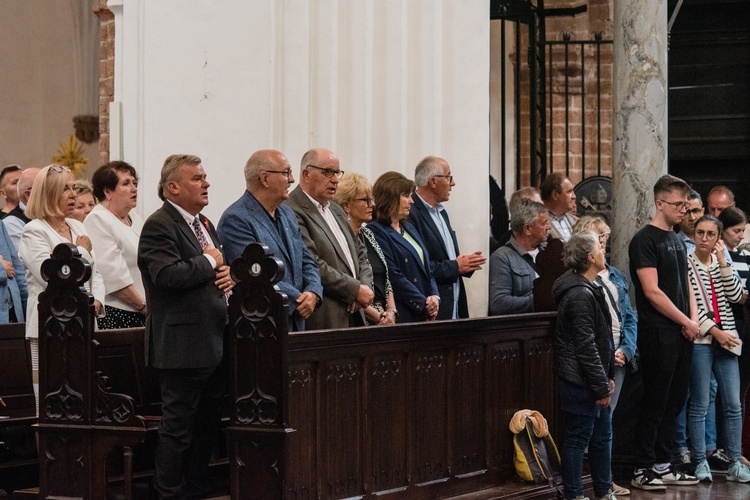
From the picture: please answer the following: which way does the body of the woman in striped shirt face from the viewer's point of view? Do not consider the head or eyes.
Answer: toward the camera

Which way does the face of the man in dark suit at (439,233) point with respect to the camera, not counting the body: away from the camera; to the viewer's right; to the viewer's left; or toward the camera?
to the viewer's right

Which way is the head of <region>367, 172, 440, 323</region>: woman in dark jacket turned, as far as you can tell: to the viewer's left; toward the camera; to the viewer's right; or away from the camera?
to the viewer's right

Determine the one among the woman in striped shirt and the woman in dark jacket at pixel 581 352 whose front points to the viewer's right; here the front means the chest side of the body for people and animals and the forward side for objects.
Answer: the woman in dark jacket

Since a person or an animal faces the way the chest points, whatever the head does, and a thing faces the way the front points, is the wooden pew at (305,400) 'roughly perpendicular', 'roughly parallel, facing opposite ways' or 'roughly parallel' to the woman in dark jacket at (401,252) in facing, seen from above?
roughly parallel

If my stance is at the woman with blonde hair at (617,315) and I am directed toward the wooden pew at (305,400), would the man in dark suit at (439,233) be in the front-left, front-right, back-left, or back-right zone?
front-right

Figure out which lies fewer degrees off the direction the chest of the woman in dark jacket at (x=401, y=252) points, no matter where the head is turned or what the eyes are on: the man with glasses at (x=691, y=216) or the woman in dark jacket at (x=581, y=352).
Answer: the woman in dark jacket

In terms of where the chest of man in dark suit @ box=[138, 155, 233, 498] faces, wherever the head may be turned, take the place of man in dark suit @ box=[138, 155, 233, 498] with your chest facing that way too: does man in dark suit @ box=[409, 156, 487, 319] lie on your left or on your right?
on your left
